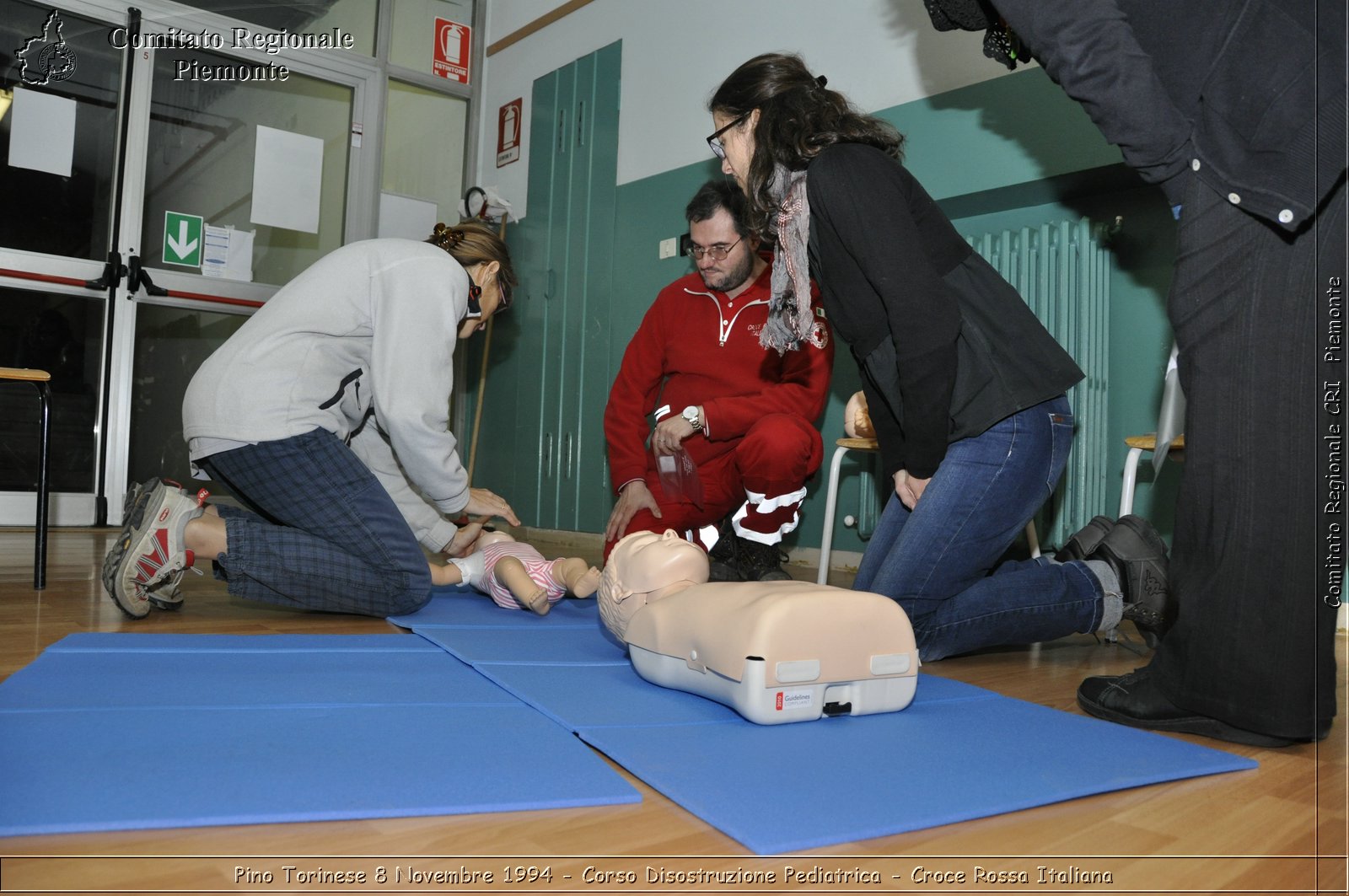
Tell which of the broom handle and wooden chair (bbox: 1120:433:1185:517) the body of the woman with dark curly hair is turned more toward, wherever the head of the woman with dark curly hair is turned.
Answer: the broom handle

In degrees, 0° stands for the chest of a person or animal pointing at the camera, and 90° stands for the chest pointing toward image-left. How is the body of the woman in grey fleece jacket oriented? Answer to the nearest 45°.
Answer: approximately 270°

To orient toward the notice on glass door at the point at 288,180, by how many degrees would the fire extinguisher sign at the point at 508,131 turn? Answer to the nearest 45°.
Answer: approximately 45° to its right

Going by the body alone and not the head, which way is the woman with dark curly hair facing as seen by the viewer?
to the viewer's left

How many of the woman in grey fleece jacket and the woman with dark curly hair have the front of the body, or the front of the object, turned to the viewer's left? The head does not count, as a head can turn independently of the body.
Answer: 1

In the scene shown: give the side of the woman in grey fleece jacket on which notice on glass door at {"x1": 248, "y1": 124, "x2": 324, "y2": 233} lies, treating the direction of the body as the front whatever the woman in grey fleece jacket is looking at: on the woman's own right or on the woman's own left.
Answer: on the woman's own left

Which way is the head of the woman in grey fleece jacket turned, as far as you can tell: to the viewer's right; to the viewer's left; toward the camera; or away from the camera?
to the viewer's right

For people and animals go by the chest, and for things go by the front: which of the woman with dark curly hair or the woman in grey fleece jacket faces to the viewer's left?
the woman with dark curly hair

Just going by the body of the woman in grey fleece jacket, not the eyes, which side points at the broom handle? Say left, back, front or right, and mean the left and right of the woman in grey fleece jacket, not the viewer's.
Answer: left

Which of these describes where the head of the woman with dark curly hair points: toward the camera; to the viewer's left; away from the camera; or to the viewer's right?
to the viewer's left

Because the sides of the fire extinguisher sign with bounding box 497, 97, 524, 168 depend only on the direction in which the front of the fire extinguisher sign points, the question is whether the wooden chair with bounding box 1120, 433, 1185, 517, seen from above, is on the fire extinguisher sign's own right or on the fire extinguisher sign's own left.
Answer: on the fire extinguisher sign's own left

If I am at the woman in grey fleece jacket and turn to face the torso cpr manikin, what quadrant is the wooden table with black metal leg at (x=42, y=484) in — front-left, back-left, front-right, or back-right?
back-right
